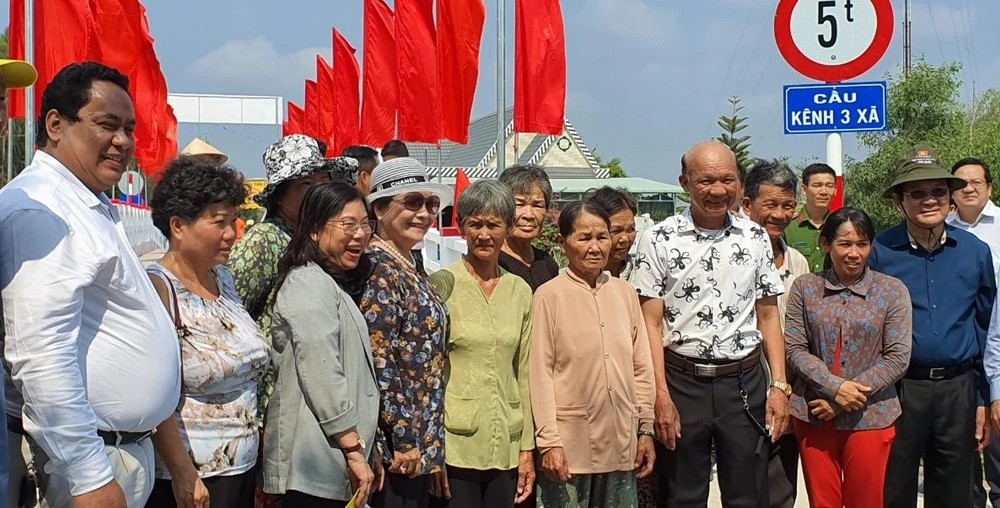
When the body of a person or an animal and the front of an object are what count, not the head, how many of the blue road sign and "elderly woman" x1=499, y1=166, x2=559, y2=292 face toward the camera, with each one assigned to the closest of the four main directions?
2

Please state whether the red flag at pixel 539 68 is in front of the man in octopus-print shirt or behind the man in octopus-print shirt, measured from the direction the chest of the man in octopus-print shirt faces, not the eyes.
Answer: behind

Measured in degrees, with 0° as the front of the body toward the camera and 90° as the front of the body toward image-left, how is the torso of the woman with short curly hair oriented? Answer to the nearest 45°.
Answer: approximately 315°

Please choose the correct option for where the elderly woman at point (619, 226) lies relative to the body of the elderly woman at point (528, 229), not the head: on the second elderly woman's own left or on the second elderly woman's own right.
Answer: on the second elderly woman's own left

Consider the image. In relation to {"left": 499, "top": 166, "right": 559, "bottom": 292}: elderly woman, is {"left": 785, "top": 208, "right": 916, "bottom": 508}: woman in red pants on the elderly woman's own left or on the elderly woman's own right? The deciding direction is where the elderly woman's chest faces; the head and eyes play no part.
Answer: on the elderly woman's own left

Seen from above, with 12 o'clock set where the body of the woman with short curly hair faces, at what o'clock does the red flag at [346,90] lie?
The red flag is roughly at 8 o'clock from the woman with short curly hair.

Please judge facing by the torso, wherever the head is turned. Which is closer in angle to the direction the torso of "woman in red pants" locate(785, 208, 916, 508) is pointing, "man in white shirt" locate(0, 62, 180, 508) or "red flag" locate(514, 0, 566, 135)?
the man in white shirt
